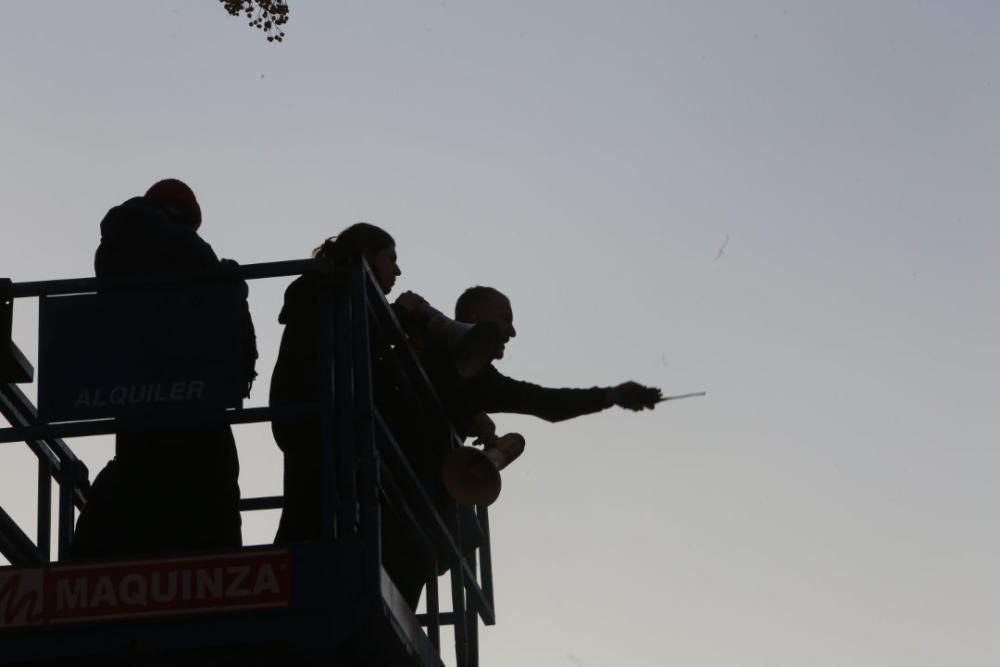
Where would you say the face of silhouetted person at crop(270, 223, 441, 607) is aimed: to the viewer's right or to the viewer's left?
to the viewer's right

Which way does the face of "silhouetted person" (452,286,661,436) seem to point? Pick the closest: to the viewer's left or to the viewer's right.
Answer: to the viewer's right

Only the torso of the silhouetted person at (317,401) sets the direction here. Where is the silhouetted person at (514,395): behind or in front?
in front

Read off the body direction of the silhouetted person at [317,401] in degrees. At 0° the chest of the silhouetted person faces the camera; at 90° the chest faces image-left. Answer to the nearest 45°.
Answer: approximately 270°
